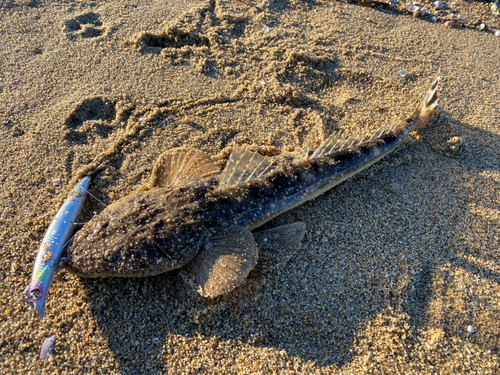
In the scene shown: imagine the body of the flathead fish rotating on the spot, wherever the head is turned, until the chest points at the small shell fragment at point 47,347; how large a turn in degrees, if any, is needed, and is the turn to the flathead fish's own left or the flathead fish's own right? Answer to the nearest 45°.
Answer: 0° — it already faces it

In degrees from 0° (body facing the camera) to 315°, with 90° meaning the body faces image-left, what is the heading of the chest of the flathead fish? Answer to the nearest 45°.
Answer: approximately 45°

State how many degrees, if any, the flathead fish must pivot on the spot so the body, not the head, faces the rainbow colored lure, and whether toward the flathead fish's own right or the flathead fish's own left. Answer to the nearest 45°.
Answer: approximately 45° to the flathead fish's own right
